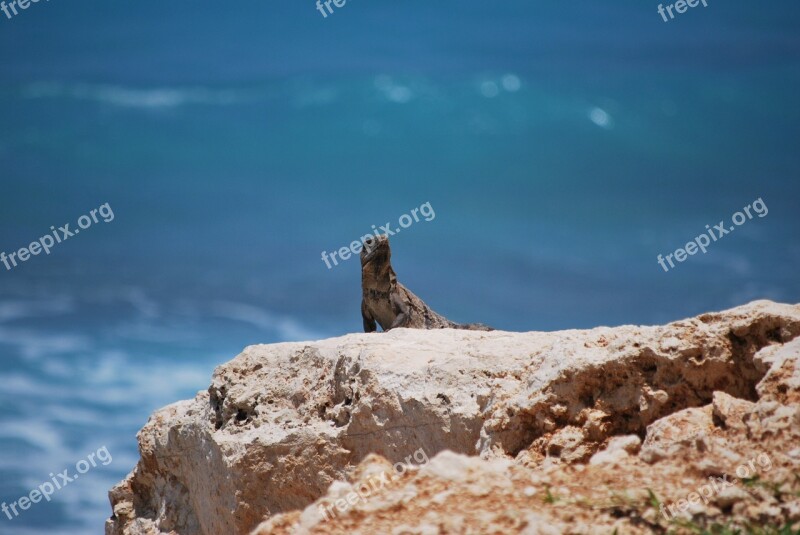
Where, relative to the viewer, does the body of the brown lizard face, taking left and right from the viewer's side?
facing the viewer and to the left of the viewer
